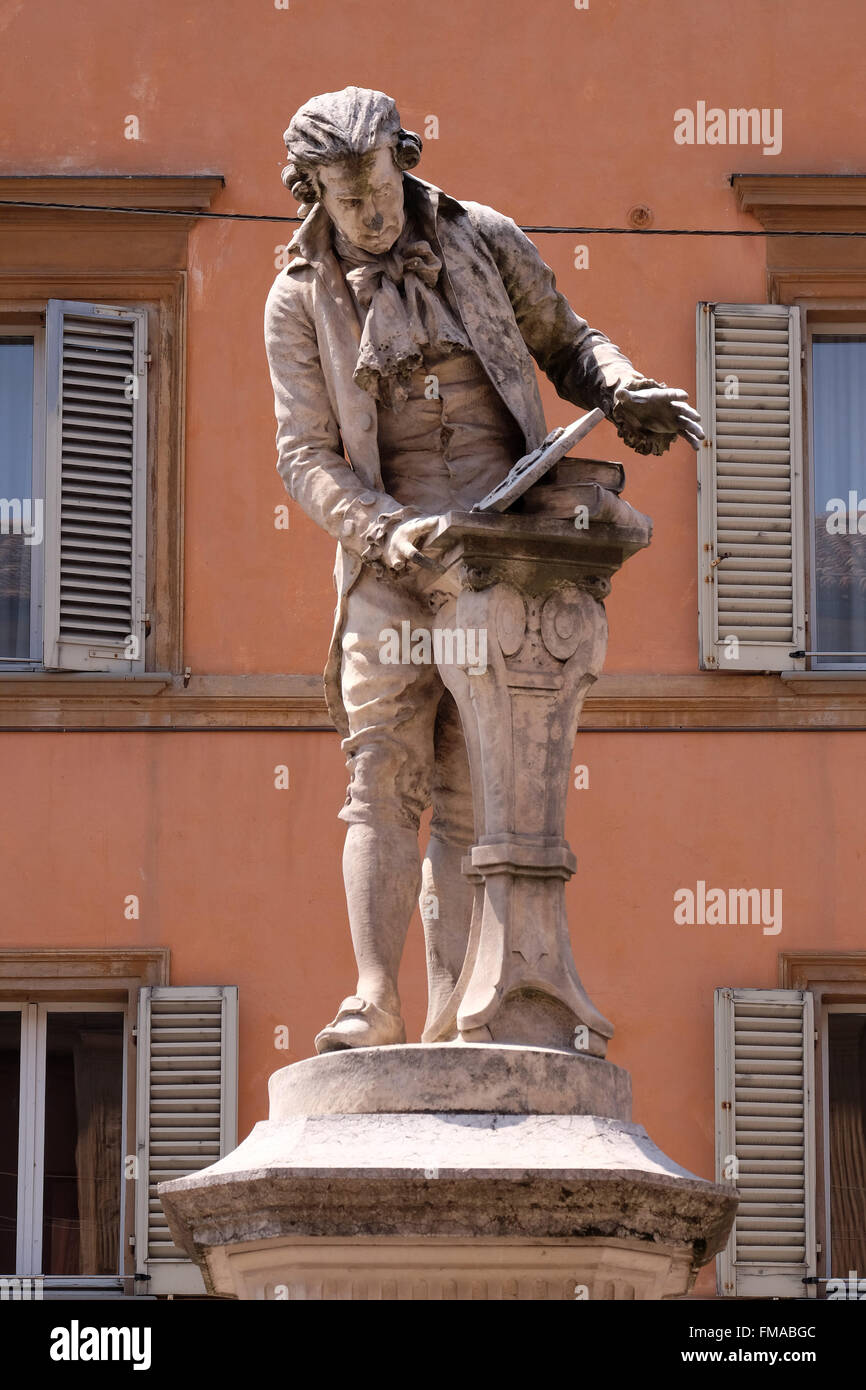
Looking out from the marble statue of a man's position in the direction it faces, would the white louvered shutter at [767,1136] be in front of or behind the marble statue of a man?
behind

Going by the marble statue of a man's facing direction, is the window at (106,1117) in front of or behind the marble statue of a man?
behind

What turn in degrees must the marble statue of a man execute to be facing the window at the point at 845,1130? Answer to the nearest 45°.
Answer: approximately 180°

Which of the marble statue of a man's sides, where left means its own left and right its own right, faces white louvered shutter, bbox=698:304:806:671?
back

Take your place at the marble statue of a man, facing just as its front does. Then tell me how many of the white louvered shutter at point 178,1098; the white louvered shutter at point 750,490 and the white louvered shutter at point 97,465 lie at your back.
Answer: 3

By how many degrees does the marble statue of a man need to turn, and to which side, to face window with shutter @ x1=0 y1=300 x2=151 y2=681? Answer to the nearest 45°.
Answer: approximately 180°

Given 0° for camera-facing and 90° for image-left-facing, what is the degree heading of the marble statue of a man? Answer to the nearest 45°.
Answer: approximately 0°

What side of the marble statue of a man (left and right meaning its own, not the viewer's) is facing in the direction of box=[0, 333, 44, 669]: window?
back

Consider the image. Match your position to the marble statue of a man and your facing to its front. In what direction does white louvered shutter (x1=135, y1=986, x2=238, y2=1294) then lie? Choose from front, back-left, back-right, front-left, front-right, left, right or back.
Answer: back
